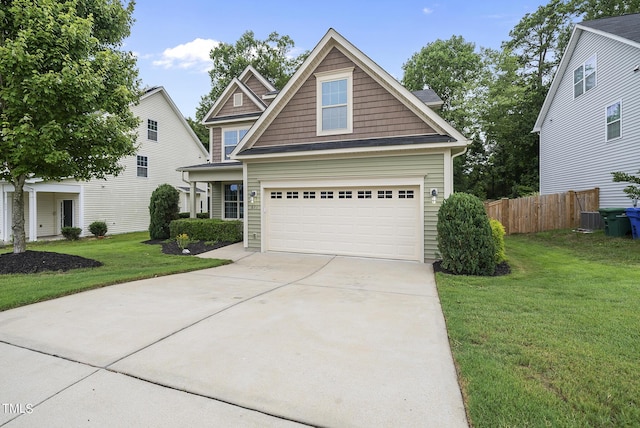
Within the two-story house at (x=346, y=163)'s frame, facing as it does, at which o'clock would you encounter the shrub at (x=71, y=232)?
The shrub is roughly at 4 o'clock from the two-story house.

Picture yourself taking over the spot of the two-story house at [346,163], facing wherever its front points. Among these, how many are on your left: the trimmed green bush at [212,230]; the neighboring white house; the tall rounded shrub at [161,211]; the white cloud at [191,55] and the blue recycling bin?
1

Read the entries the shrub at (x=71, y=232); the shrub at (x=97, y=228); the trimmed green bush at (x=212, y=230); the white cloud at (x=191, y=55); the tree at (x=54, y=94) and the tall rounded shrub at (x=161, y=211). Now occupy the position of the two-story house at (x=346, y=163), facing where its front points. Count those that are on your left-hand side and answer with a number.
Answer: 0

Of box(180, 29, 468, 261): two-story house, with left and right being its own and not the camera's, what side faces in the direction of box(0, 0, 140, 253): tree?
right

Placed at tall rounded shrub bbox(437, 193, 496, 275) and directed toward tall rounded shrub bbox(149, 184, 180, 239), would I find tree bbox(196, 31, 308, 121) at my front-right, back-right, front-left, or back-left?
front-right

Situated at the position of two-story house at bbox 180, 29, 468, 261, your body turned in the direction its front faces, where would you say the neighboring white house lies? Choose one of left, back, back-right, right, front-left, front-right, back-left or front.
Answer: back-right

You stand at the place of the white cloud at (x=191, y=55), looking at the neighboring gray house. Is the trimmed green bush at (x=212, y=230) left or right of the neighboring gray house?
right

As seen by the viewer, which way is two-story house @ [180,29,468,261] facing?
toward the camera

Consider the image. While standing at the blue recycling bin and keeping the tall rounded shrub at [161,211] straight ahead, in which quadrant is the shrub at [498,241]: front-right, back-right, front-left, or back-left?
front-left

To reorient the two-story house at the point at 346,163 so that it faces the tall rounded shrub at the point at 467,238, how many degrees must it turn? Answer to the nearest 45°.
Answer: approximately 45° to its left

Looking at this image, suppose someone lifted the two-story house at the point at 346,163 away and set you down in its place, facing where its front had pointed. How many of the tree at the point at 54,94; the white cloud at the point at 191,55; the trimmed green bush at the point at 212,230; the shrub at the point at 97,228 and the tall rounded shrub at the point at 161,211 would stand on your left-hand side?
0

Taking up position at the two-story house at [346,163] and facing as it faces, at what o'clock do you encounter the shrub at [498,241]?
The shrub is roughly at 10 o'clock from the two-story house.

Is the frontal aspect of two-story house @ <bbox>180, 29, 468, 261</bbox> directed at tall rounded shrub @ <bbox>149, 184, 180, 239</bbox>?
no

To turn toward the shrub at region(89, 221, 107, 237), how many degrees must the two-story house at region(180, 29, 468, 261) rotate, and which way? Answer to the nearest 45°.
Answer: approximately 135° to its right

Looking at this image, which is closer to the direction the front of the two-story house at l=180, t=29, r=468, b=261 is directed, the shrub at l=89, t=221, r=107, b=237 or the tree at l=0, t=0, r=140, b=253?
the tree

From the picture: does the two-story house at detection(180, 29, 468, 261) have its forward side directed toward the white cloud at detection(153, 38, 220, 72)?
no

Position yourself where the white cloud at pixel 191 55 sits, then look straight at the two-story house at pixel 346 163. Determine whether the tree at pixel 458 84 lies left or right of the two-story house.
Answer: left

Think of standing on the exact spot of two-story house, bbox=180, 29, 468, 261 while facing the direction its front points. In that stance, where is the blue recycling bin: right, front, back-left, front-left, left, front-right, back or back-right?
left

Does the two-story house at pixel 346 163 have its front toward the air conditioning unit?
no

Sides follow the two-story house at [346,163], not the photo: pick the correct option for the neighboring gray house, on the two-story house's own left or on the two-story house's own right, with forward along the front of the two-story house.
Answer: on the two-story house's own left

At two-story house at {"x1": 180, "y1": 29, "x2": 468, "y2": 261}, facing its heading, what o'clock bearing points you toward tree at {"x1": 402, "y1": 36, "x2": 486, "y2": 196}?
The tree is roughly at 7 o'clock from the two-story house.
